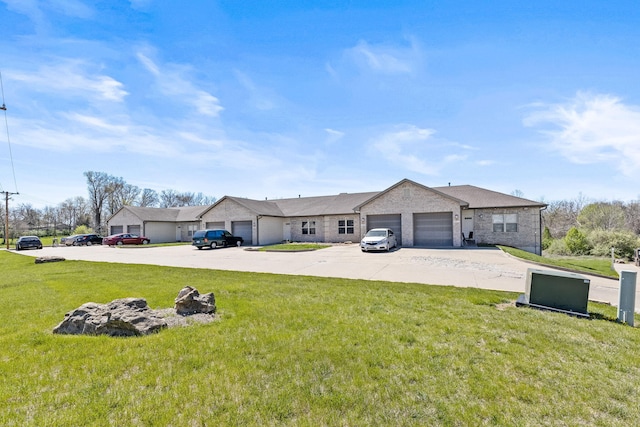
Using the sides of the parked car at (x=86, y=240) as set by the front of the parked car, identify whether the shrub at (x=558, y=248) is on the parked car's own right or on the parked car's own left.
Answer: on the parked car's own right

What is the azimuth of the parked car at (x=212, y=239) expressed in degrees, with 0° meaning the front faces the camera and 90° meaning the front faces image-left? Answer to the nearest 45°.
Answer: approximately 225°

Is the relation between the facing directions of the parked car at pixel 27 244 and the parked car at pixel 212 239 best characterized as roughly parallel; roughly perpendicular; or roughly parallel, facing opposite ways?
roughly perpendicular
